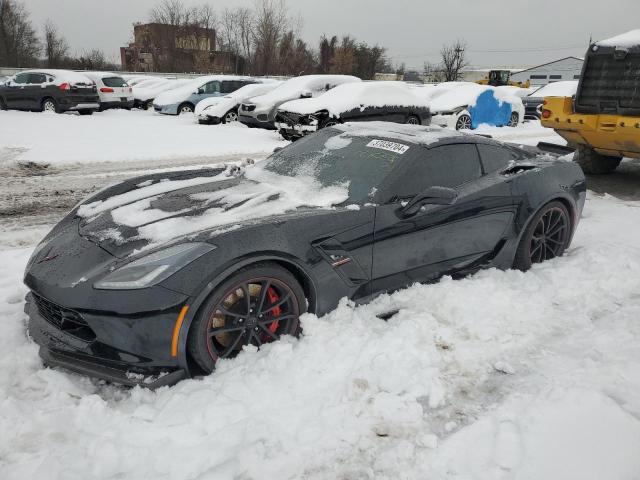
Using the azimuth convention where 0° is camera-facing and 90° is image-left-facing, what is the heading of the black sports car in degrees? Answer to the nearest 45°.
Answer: approximately 45°

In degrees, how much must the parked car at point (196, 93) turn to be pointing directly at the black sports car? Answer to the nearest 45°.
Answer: approximately 45° to its left

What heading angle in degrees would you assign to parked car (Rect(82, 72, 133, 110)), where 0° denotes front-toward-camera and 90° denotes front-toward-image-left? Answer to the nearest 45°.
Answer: approximately 135°

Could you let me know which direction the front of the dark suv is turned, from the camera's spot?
facing away from the viewer and to the left of the viewer

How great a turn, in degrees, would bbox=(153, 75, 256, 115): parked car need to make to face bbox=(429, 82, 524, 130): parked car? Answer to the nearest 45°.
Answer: approximately 90° to its left

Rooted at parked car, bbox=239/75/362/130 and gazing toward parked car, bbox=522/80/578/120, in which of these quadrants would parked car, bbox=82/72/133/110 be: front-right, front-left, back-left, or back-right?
back-left

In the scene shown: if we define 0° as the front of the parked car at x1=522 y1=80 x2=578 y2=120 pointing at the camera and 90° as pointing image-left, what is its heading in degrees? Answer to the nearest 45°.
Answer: approximately 45°
